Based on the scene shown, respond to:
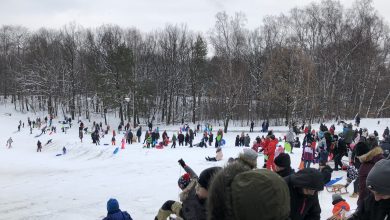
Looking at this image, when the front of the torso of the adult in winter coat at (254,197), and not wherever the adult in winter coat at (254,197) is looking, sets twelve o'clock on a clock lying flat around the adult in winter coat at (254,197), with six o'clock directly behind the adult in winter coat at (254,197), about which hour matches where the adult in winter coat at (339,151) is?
the adult in winter coat at (339,151) is roughly at 2 o'clock from the adult in winter coat at (254,197).

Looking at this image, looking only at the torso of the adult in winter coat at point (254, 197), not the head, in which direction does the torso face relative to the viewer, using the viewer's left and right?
facing away from the viewer and to the left of the viewer

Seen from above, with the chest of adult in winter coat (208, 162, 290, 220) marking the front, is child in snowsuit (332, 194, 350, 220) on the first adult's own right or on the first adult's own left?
on the first adult's own right

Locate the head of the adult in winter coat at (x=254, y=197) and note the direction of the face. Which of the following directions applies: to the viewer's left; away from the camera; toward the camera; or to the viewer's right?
away from the camera

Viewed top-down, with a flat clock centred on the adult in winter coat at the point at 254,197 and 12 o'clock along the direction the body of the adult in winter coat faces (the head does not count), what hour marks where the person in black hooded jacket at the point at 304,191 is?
The person in black hooded jacket is roughly at 2 o'clock from the adult in winter coat.

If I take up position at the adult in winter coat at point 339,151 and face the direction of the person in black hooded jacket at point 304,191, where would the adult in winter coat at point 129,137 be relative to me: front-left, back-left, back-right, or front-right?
back-right

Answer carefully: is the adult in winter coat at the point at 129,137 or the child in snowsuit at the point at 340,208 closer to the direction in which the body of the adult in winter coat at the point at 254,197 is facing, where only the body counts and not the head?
the adult in winter coat
